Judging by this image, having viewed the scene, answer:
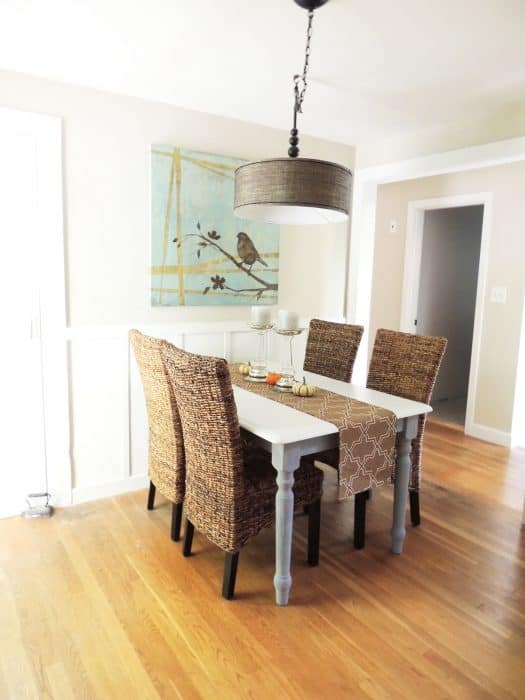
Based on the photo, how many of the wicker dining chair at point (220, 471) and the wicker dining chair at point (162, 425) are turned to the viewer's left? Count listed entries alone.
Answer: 0

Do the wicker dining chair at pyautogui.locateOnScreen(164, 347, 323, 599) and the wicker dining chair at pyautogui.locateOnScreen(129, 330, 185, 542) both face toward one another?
no

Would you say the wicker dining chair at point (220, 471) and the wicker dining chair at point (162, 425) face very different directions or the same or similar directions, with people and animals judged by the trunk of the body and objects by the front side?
same or similar directions

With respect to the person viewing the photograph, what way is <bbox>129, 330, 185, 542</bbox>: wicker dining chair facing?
facing away from the viewer and to the right of the viewer

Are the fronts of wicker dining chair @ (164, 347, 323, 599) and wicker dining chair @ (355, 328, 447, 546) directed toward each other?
yes

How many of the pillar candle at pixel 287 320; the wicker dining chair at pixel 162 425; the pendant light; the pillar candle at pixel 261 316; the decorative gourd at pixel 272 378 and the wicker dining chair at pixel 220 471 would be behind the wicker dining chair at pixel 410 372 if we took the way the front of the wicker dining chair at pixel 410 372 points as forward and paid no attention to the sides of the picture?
0

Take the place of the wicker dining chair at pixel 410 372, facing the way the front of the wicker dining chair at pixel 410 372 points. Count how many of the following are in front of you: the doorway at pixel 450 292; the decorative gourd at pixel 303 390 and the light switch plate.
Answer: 1

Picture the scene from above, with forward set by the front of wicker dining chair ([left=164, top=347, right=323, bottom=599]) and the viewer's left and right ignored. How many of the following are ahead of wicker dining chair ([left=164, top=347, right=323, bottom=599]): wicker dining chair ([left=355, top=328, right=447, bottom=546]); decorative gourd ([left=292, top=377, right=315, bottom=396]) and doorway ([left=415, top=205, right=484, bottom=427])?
3

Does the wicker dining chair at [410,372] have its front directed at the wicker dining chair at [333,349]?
no

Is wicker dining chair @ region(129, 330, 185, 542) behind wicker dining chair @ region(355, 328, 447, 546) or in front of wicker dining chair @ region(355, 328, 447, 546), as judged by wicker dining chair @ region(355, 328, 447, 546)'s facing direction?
in front

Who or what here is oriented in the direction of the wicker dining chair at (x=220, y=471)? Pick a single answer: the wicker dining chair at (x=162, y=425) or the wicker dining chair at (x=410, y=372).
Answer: the wicker dining chair at (x=410, y=372)

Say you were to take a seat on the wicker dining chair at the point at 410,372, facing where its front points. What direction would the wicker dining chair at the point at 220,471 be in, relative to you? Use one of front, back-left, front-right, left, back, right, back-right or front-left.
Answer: front

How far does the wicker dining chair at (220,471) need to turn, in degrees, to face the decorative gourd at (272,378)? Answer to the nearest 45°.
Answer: approximately 45° to its left

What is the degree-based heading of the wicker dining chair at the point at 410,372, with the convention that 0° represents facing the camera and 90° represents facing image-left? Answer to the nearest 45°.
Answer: approximately 45°

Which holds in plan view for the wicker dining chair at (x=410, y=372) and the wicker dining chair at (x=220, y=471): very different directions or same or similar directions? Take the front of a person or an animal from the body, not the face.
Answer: very different directions

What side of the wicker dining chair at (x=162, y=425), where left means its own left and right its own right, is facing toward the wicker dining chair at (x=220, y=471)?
right

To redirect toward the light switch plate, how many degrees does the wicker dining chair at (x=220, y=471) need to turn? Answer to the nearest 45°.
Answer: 0° — it already faces it

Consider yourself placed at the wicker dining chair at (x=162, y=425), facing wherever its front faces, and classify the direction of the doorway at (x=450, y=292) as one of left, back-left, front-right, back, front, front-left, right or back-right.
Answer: front
